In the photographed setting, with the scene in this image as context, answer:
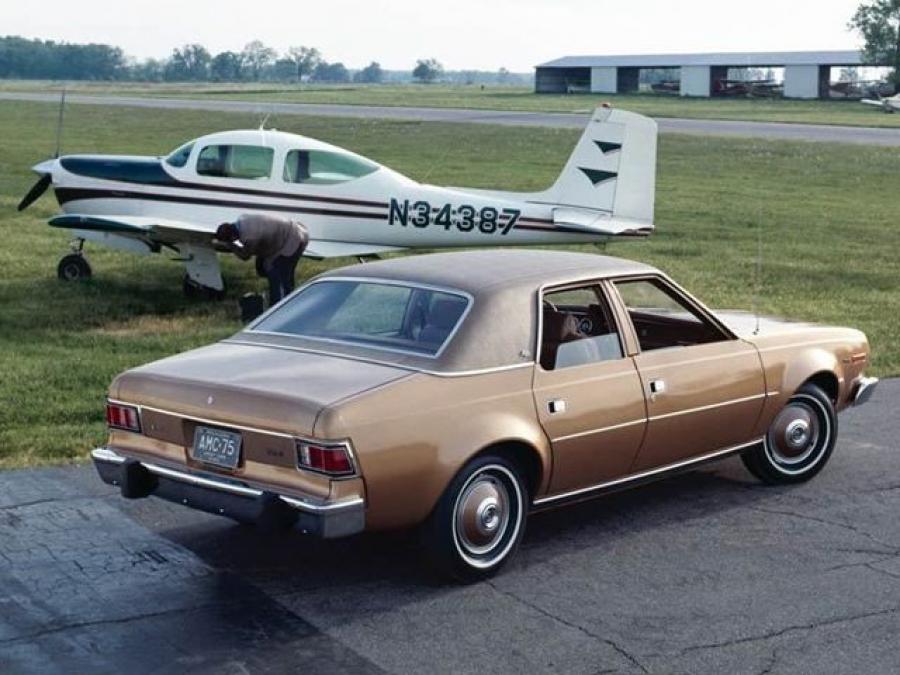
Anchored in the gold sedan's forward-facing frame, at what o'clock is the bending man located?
The bending man is roughly at 10 o'clock from the gold sedan.

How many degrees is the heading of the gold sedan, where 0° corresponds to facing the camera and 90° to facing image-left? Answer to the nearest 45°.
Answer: approximately 225°

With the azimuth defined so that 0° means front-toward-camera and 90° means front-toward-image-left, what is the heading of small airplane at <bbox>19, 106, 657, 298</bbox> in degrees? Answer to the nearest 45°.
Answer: approximately 90°

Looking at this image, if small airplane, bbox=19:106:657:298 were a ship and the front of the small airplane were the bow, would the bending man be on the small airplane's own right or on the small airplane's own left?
on the small airplane's own left

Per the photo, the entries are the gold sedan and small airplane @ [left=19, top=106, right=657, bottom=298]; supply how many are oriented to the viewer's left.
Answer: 1

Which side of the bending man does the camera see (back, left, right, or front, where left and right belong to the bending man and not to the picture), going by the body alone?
left

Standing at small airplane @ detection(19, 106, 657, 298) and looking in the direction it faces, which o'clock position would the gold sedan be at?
The gold sedan is roughly at 9 o'clock from the small airplane.

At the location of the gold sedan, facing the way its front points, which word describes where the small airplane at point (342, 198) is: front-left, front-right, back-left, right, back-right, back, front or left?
front-left

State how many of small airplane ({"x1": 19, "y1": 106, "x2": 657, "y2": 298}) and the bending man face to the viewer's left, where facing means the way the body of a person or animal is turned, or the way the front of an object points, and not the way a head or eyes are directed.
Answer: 2

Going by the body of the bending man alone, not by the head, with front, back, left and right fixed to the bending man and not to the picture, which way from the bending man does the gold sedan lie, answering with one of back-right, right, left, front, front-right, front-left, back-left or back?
left

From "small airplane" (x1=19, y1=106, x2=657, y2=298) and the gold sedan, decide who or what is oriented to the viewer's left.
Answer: the small airplane

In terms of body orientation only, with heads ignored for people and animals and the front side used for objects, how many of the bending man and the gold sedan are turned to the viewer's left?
1

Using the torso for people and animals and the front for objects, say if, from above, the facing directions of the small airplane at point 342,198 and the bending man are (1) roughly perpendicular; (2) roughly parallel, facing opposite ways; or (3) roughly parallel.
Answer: roughly parallel

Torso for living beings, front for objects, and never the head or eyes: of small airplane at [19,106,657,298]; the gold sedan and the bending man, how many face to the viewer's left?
2
